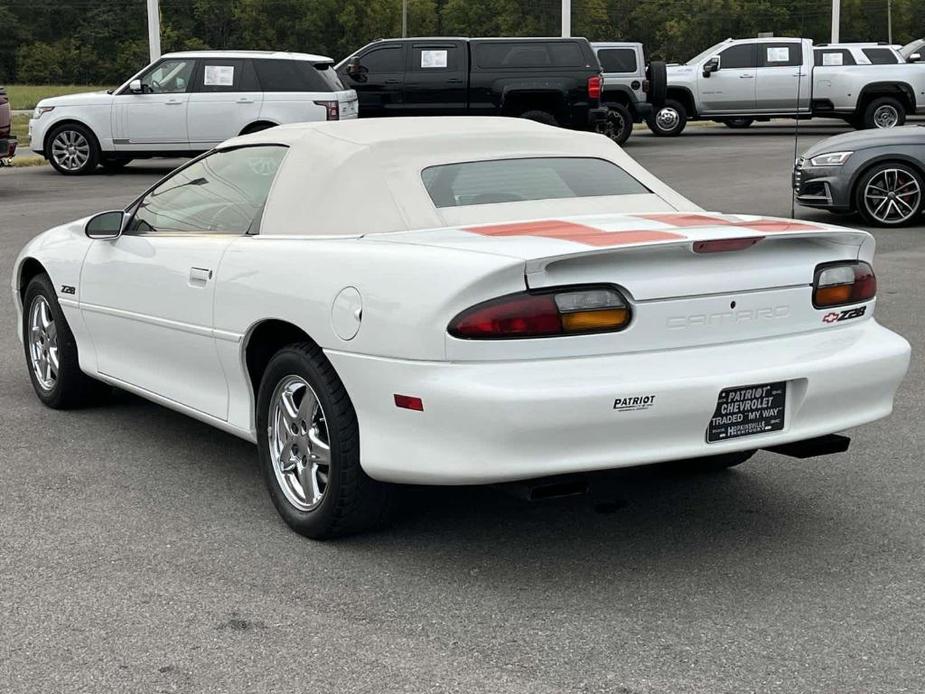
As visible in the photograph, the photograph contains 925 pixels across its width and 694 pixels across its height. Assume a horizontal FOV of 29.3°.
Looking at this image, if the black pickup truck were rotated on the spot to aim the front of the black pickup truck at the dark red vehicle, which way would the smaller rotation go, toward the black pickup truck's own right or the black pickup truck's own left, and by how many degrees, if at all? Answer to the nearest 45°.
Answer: approximately 45° to the black pickup truck's own left

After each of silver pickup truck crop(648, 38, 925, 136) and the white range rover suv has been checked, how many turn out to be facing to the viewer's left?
2

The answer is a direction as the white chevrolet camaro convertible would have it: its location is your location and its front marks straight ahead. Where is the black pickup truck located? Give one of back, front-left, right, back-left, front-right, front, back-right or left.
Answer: front-right

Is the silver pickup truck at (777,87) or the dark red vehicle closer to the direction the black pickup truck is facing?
the dark red vehicle

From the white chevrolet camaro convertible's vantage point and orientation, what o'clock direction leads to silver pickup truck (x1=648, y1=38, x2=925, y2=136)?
The silver pickup truck is roughly at 2 o'clock from the white chevrolet camaro convertible.

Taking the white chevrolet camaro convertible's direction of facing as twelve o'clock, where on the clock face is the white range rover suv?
The white range rover suv is roughly at 1 o'clock from the white chevrolet camaro convertible.

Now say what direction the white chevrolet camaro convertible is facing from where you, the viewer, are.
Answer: facing away from the viewer and to the left of the viewer

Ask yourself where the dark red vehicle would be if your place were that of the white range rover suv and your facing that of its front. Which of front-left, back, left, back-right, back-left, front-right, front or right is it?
front-left

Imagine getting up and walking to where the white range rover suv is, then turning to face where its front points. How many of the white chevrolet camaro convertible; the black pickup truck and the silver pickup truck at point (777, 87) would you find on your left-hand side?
1

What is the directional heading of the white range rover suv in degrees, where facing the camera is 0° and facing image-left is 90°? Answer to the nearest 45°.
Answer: approximately 90°

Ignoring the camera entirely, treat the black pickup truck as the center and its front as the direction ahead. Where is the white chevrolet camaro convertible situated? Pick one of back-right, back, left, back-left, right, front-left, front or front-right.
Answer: left

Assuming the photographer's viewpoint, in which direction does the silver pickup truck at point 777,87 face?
facing to the left of the viewer

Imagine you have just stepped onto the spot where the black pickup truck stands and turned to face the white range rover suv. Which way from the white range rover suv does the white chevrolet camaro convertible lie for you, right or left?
left

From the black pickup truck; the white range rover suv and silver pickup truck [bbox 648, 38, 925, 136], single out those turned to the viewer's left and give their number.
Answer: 3

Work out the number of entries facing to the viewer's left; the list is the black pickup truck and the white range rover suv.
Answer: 2

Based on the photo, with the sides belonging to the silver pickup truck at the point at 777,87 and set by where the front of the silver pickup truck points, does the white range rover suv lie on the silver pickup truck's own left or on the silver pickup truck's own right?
on the silver pickup truck's own left

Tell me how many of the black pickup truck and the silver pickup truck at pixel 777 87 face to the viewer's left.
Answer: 2

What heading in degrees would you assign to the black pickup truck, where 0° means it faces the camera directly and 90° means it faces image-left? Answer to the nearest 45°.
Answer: approximately 90°
